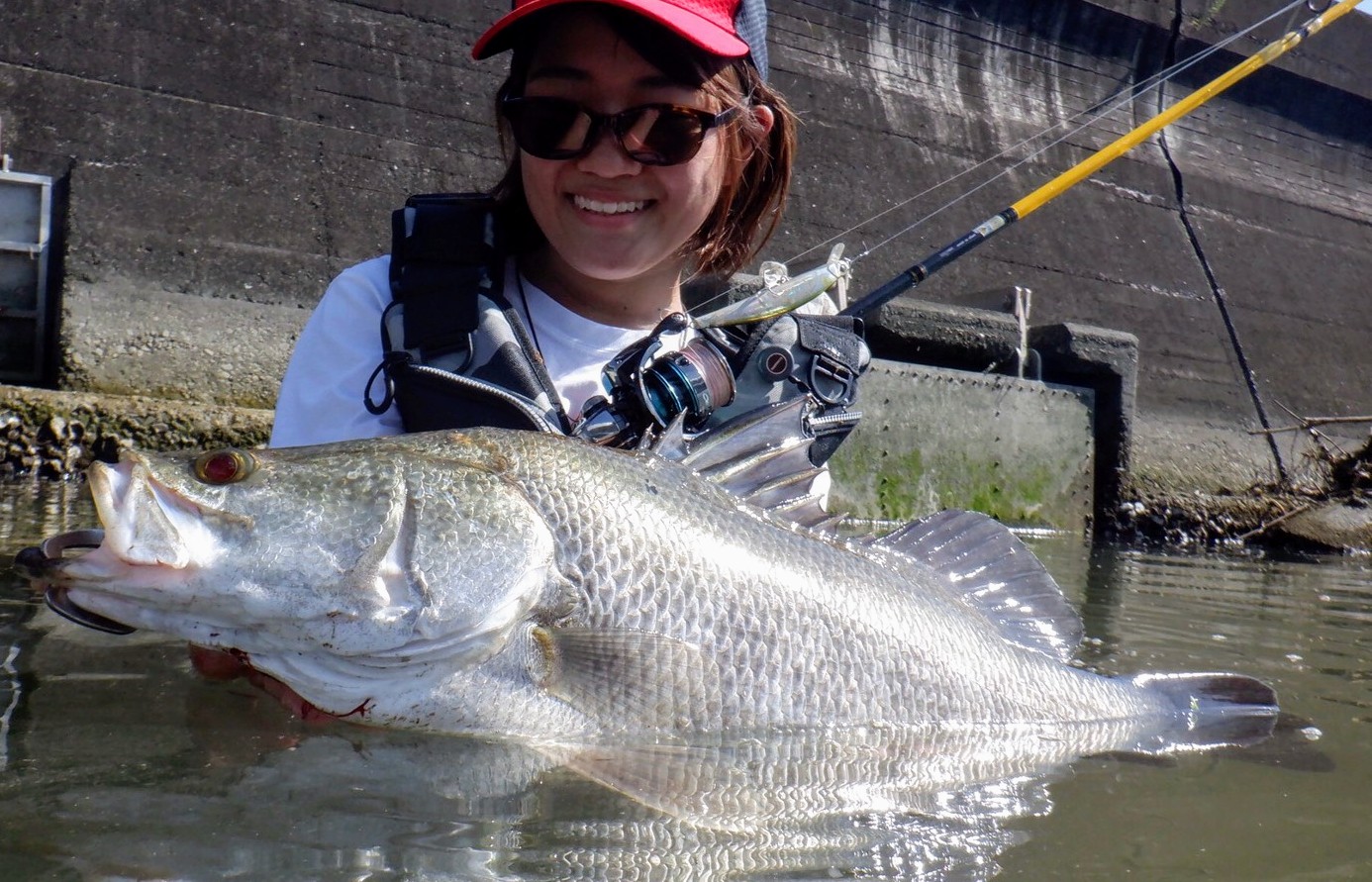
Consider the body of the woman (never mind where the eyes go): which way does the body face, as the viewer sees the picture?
toward the camera

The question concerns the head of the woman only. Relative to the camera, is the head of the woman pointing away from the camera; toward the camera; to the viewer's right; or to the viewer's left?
toward the camera

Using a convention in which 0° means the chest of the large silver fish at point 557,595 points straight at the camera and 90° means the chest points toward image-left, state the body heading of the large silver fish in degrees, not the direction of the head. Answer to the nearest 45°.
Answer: approximately 90°

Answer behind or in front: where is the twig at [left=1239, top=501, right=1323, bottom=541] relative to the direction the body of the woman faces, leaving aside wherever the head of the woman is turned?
behind

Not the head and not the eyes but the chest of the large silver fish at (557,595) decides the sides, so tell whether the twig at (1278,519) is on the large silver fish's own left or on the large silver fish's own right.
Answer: on the large silver fish's own right
